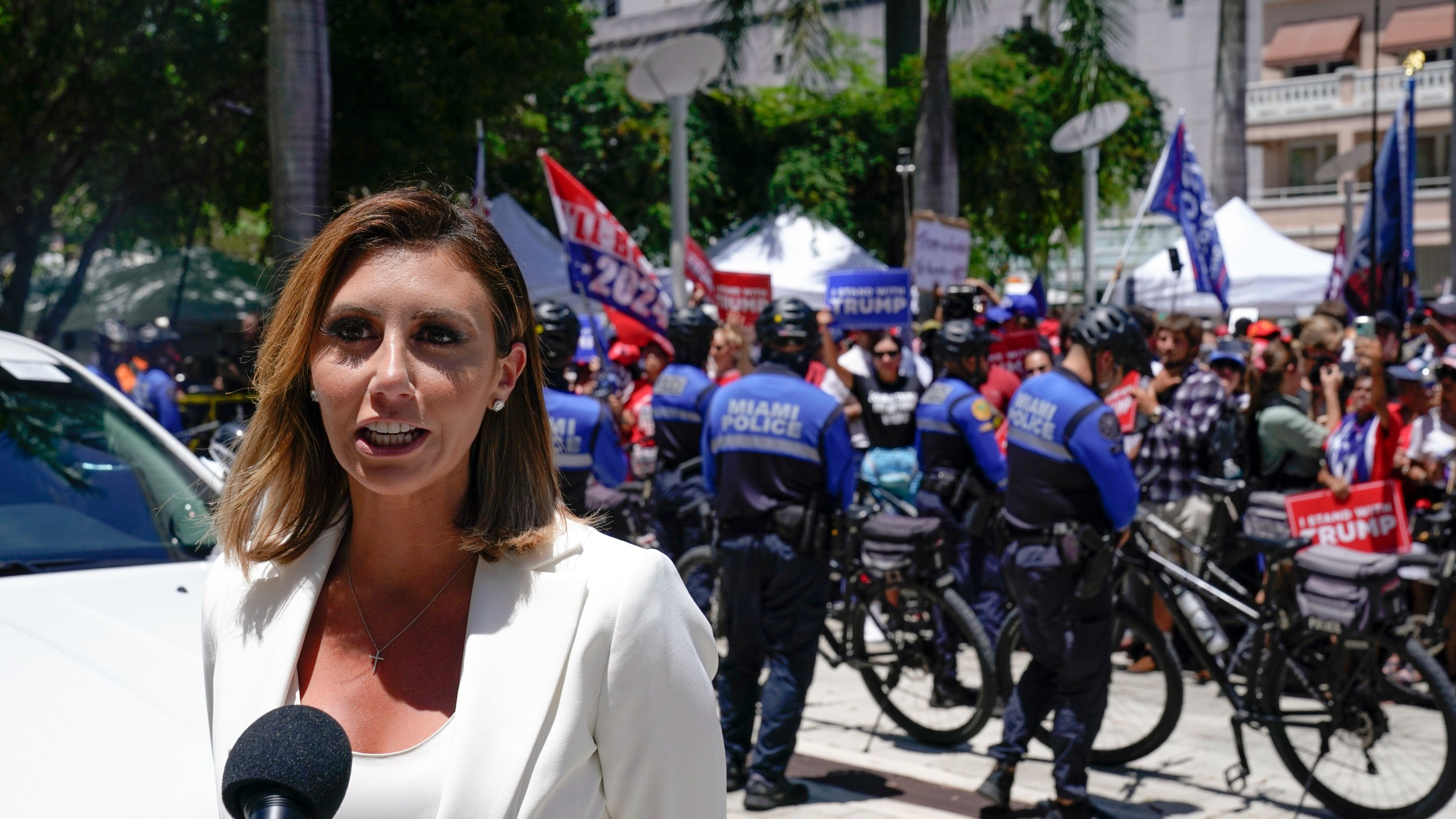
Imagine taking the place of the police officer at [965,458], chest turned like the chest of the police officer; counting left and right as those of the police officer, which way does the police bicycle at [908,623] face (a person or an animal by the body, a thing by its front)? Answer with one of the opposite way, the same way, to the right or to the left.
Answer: to the left

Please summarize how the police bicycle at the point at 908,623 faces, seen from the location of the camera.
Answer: facing away from the viewer and to the left of the viewer

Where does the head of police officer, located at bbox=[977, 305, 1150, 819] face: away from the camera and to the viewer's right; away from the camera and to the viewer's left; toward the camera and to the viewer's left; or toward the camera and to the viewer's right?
away from the camera and to the viewer's right

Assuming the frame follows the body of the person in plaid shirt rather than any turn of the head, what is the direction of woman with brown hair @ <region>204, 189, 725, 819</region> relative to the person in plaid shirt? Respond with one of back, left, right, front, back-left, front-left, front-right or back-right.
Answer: front-left

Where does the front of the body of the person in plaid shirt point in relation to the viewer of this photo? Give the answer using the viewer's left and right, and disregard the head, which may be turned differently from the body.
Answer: facing the viewer and to the left of the viewer

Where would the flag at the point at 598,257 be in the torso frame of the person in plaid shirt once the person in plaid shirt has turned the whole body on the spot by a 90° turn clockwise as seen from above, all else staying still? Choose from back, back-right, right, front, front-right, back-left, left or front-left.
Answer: front-left

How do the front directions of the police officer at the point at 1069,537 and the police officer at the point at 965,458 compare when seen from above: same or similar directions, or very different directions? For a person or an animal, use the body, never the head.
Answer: same or similar directions

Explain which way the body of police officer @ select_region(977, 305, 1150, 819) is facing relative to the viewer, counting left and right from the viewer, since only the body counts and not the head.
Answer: facing away from the viewer and to the right of the viewer

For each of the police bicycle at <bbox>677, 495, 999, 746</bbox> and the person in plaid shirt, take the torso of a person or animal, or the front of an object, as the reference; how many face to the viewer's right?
0

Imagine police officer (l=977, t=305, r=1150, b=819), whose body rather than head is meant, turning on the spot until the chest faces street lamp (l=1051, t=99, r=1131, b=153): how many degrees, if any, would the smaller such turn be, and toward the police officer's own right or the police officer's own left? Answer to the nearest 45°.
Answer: approximately 45° to the police officer's own left

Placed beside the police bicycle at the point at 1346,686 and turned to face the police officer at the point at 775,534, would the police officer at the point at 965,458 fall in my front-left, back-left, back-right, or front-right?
front-right

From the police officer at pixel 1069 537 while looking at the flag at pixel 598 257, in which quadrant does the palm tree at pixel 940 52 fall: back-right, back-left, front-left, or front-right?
front-right

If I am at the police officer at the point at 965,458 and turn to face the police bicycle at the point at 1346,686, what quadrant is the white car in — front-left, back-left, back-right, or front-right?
front-right

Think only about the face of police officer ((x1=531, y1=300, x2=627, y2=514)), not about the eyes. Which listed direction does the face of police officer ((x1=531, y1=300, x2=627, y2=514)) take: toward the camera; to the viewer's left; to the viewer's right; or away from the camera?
away from the camera

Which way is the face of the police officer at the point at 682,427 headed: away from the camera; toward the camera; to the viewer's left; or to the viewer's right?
away from the camera

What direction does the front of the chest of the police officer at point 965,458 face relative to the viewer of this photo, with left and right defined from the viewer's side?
facing away from the viewer and to the right of the viewer

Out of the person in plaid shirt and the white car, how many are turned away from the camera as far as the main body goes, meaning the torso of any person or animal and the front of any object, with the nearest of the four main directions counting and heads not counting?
0

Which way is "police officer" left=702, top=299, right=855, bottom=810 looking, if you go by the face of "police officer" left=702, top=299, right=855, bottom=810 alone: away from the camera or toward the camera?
away from the camera
